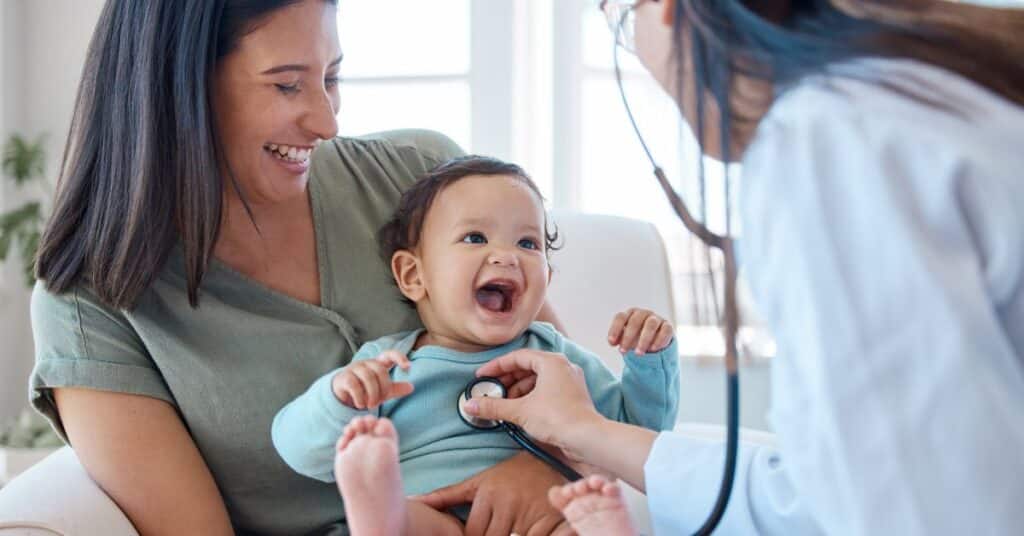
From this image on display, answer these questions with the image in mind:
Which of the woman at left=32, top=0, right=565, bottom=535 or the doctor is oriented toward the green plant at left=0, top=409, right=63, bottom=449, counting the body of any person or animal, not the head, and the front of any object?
the doctor

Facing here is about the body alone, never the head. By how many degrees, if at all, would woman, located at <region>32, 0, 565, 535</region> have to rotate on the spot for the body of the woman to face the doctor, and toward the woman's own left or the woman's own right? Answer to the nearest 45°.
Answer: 0° — they already face them

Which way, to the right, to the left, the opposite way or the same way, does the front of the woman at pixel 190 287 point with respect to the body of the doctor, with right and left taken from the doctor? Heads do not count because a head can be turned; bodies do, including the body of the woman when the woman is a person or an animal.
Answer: the opposite way

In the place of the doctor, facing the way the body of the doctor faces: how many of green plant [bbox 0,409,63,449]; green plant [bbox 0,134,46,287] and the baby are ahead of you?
3

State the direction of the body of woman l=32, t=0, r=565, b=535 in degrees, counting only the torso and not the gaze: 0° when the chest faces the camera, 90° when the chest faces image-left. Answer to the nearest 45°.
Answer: approximately 315°

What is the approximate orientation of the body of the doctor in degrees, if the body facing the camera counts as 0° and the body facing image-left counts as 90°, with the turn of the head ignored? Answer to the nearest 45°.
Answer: approximately 135°

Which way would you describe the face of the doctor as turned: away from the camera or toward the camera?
away from the camera
